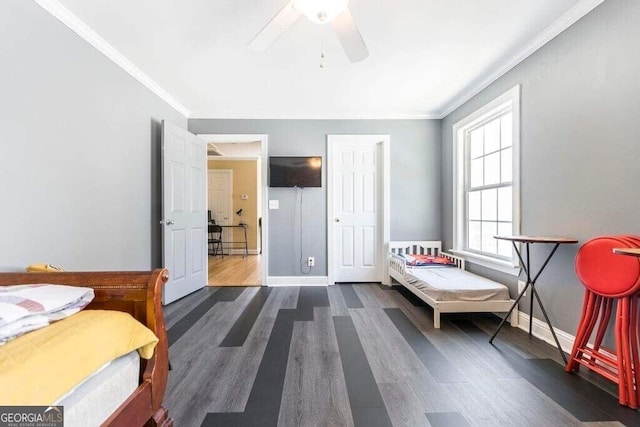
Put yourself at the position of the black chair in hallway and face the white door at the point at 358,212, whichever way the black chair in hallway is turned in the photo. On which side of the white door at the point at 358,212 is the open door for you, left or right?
right

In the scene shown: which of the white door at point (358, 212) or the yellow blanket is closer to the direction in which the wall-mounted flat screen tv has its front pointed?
the yellow blanket

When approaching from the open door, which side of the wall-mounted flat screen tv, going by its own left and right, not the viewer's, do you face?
right

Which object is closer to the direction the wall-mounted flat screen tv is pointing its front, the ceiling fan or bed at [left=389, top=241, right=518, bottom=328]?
the ceiling fan

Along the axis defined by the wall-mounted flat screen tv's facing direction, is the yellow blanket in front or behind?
in front

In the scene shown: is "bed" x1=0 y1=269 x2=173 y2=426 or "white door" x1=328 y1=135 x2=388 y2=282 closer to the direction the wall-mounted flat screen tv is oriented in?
the bed

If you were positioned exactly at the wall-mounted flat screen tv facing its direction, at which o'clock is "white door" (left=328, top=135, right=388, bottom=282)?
The white door is roughly at 9 o'clock from the wall-mounted flat screen tv.

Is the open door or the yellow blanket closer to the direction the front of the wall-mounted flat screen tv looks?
the yellow blanket

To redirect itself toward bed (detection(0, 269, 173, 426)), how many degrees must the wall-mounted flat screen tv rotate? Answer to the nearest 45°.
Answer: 0° — it already faces it

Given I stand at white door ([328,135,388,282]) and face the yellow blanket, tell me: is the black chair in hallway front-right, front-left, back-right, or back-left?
back-right

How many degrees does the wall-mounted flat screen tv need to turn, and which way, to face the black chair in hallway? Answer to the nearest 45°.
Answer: approximately 135° to its right

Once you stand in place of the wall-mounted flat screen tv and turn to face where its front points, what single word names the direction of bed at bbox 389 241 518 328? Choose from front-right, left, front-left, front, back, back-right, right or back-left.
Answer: front-left

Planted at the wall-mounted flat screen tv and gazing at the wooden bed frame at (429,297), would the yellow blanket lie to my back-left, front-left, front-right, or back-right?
front-right

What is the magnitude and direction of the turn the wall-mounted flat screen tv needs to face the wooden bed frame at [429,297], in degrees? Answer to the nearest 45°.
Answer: approximately 45° to its left

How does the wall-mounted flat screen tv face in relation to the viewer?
toward the camera

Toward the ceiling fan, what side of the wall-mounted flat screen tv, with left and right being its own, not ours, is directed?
front

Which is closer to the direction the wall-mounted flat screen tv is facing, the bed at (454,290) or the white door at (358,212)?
the bed
